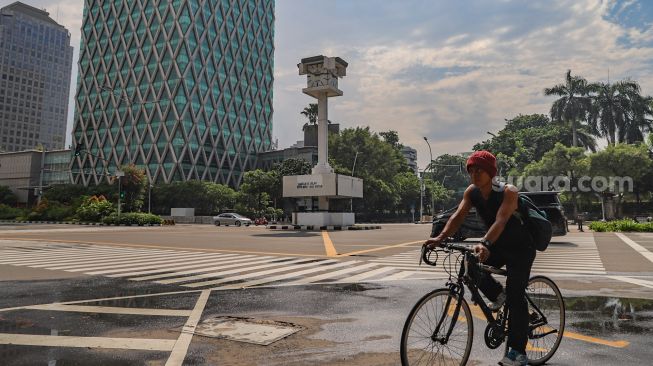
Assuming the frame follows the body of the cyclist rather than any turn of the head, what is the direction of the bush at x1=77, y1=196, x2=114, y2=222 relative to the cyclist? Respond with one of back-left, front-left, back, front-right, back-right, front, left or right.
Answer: right

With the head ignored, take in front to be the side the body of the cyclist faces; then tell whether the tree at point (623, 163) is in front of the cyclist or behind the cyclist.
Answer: behind

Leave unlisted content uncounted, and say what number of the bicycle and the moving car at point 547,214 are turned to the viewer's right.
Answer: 0

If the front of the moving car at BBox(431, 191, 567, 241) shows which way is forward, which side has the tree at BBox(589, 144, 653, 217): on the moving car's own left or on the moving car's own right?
on the moving car's own right

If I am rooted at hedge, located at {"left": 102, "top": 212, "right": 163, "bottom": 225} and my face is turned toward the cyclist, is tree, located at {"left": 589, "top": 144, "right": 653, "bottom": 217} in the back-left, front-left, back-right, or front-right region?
front-left

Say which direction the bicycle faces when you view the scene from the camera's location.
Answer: facing the viewer and to the left of the viewer

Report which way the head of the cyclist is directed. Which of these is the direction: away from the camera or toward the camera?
toward the camera

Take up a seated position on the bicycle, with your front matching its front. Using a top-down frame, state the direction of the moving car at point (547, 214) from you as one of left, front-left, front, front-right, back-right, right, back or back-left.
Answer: back-right

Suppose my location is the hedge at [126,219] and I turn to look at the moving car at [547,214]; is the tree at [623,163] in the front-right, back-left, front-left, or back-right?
front-left

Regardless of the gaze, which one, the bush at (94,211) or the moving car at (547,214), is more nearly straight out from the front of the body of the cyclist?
the bush

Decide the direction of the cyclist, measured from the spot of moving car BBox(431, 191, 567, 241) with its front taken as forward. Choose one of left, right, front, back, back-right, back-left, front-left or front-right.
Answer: left

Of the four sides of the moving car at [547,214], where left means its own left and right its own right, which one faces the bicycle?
left

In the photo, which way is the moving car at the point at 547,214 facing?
to the viewer's left
